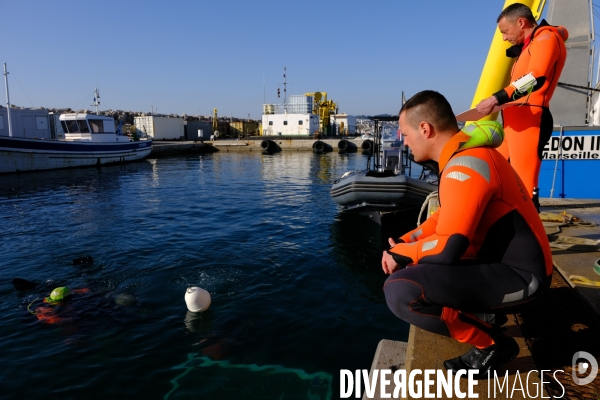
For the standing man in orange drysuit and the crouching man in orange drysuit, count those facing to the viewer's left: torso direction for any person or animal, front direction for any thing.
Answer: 2

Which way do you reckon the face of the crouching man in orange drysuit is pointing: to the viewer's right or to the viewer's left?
to the viewer's left

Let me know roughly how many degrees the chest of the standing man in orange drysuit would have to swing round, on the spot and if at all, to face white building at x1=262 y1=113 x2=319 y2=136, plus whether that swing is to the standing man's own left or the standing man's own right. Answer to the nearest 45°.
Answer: approximately 45° to the standing man's own right

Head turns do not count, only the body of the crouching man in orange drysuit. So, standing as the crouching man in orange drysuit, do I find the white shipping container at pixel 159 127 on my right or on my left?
on my right

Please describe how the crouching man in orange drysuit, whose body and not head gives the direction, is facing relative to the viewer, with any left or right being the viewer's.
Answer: facing to the left of the viewer

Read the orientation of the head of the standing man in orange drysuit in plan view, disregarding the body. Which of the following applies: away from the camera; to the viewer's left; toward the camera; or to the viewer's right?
to the viewer's left

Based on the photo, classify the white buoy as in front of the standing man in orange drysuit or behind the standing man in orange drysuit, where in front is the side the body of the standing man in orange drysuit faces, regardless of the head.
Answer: in front

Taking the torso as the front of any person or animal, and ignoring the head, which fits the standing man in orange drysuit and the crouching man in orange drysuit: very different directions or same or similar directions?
same or similar directions

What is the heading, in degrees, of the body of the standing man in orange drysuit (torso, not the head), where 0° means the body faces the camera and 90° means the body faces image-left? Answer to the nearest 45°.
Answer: approximately 90°

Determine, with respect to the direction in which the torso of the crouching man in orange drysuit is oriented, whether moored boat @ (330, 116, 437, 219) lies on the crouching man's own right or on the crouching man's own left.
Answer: on the crouching man's own right

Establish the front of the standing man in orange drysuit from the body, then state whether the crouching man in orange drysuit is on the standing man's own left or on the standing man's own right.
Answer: on the standing man's own left

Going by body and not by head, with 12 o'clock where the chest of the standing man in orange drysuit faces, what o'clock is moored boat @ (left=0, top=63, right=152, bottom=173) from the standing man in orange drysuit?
The moored boat is roughly at 1 o'clock from the standing man in orange drysuit.
